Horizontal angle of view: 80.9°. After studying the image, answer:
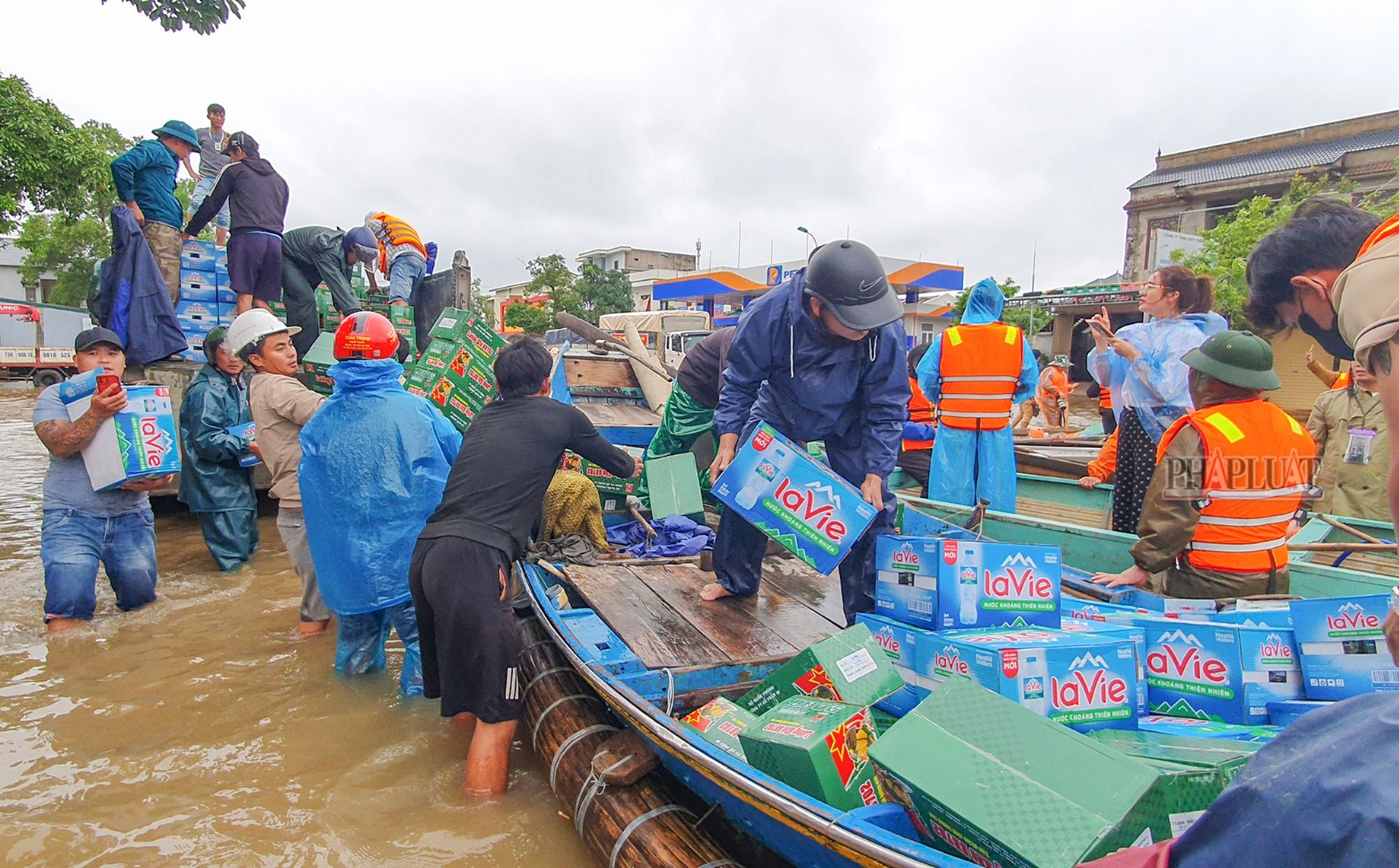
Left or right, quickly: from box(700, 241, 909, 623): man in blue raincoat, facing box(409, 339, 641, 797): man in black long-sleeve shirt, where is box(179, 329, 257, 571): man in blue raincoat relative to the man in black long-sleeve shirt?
right

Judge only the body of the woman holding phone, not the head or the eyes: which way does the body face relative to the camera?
to the viewer's left

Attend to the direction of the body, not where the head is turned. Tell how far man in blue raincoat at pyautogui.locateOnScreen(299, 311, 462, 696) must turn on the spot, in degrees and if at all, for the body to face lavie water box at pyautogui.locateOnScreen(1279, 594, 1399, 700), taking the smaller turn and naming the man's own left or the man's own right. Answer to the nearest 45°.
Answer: approximately 135° to the man's own right

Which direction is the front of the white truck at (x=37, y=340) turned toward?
to the viewer's left

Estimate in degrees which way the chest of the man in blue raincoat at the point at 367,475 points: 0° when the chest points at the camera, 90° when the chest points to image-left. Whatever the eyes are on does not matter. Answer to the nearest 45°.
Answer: approximately 180°

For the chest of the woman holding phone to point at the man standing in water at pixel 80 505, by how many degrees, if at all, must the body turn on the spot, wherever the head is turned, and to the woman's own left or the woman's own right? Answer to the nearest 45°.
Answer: approximately 45° to the woman's own left

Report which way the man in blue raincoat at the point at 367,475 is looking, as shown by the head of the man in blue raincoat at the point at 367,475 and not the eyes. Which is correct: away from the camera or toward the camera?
away from the camera

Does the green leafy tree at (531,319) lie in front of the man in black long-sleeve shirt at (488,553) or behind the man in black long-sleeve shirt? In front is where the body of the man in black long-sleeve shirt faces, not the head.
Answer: in front

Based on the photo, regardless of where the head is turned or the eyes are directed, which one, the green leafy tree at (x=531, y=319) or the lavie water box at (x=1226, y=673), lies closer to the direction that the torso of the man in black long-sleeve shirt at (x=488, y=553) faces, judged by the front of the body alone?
the green leafy tree

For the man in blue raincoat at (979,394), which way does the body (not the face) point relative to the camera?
away from the camera

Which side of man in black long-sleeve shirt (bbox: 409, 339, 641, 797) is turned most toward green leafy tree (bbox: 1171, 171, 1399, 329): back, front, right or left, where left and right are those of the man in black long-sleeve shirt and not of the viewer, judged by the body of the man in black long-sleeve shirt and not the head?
front

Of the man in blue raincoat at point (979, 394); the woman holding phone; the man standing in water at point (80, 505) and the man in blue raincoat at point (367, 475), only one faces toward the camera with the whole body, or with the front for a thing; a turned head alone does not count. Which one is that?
the man standing in water

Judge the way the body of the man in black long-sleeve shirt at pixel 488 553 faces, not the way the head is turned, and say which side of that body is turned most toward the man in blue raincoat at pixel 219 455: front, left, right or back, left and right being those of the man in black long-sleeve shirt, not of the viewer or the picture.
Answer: left

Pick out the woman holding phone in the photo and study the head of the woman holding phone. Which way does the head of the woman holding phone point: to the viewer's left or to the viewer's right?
to the viewer's left

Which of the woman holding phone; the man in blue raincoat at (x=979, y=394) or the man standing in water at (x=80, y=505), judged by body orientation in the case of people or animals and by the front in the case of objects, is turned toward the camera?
the man standing in water
